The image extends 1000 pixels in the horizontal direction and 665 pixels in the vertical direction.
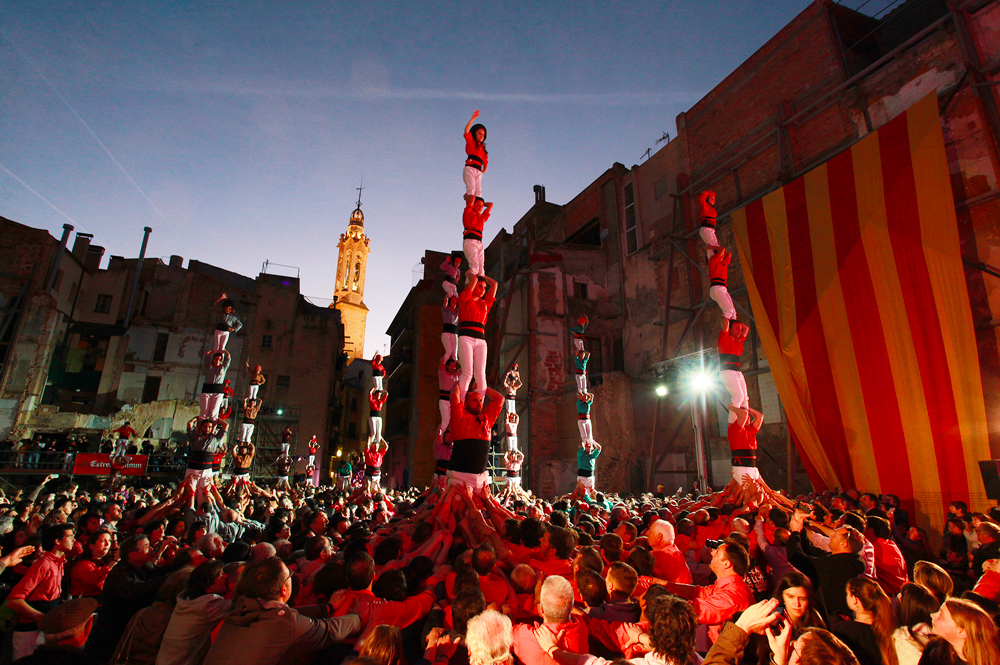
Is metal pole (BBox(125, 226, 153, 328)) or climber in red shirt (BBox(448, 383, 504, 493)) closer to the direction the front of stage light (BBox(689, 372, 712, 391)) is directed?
the climber in red shirt

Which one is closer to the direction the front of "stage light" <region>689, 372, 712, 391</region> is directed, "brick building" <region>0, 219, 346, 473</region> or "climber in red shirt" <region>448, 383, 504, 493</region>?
the climber in red shirt

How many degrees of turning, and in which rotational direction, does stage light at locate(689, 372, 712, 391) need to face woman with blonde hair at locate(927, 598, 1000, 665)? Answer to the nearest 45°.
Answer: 0° — it already faces them

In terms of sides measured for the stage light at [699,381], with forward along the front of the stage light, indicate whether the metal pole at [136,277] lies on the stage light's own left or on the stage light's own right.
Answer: on the stage light's own right

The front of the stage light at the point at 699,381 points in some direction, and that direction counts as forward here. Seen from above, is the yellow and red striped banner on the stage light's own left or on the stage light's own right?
on the stage light's own left

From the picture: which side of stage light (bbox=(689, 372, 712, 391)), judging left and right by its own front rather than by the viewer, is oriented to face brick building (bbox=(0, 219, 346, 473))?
right

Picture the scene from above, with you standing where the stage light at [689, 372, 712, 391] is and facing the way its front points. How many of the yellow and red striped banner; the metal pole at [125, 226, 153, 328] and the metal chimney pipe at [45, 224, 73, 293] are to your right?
2

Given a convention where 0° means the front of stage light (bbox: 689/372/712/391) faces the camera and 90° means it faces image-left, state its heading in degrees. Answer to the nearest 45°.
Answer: approximately 0°
